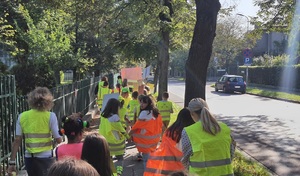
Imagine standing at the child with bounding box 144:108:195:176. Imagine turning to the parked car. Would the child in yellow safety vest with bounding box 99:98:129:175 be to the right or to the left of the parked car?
left

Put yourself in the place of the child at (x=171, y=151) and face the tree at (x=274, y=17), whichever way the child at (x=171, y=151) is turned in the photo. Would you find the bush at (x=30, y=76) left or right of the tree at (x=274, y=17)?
left

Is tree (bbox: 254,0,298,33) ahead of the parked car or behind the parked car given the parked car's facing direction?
behind

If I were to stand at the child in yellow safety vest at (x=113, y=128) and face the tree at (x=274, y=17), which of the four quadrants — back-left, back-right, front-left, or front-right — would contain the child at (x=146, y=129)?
front-right

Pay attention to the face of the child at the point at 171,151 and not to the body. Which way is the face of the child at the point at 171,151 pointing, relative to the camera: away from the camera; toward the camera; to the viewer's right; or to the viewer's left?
away from the camera

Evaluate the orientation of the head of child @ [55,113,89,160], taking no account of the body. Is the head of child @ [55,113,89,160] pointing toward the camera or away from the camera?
away from the camera
